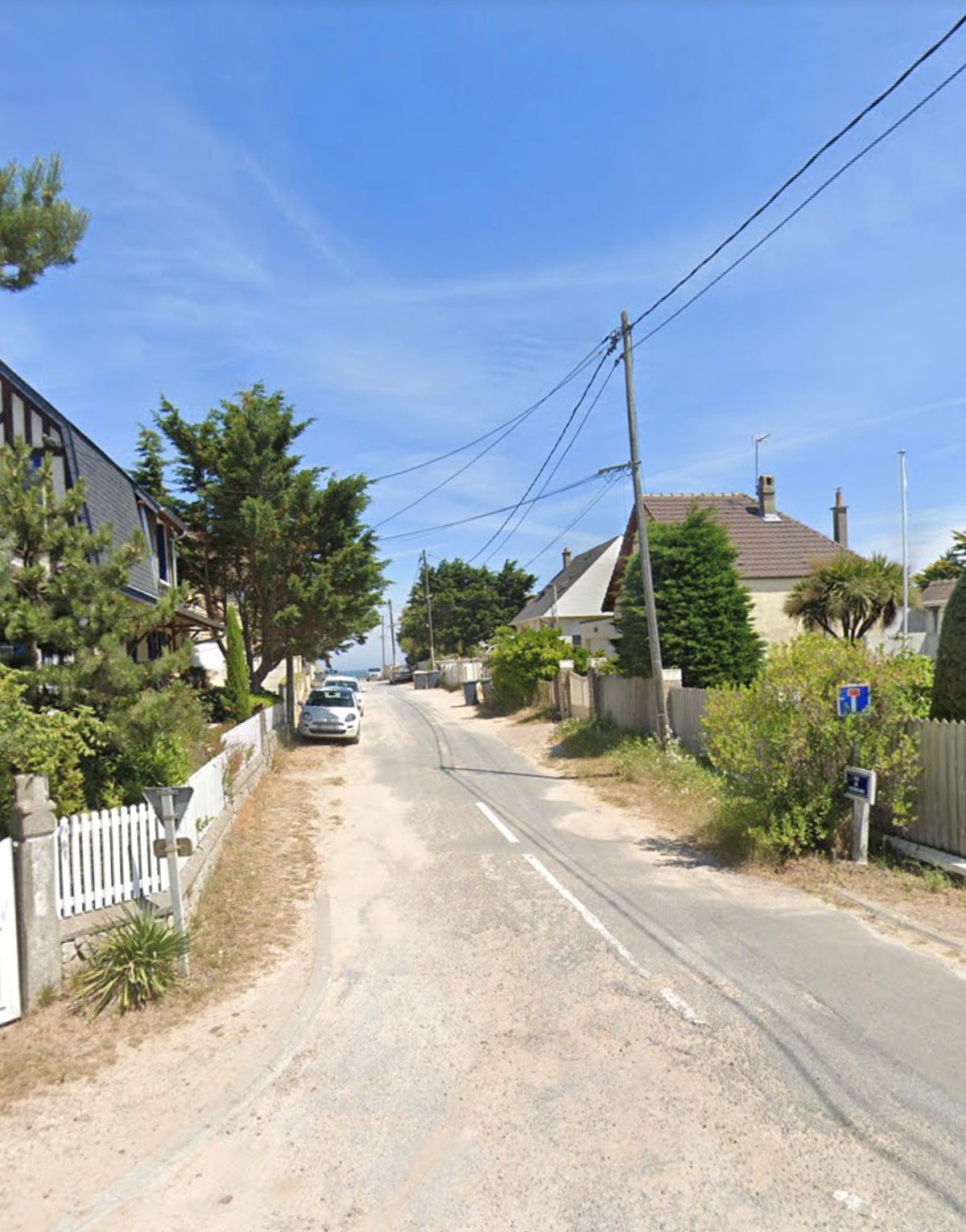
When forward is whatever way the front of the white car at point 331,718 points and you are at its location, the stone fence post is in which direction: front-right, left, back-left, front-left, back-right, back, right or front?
front

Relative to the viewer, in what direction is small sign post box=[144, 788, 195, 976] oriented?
away from the camera

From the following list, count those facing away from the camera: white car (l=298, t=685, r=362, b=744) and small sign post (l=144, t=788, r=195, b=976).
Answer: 1

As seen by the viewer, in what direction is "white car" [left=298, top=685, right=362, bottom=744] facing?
toward the camera

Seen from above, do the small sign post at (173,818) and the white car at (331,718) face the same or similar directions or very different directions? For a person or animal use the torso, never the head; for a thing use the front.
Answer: very different directions

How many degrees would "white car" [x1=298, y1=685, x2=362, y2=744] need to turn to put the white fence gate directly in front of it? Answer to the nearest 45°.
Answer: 0° — it already faces it

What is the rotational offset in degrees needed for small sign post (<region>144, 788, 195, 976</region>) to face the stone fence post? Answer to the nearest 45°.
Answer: approximately 90° to its left

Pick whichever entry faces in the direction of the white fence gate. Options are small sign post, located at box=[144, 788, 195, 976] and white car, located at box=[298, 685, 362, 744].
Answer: the white car

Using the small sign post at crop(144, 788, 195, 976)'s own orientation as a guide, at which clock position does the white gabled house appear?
The white gabled house is roughly at 1 o'clock from the small sign post.

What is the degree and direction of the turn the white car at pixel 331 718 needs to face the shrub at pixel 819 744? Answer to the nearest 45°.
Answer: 0° — it already faces it

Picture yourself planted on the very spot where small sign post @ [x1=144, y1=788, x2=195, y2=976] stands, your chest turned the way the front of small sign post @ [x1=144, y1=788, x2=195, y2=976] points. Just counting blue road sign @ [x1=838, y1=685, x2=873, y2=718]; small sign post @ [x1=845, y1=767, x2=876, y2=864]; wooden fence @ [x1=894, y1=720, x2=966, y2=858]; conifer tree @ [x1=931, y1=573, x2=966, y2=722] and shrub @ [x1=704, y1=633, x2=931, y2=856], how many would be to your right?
5

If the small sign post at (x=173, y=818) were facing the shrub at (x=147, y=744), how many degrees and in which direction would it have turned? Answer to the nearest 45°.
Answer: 0° — it already faces it
